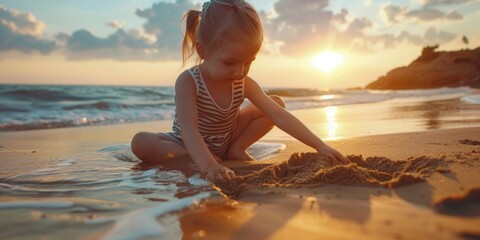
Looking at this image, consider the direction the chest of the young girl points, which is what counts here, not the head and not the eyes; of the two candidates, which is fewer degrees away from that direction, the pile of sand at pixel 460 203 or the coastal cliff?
the pile of sand

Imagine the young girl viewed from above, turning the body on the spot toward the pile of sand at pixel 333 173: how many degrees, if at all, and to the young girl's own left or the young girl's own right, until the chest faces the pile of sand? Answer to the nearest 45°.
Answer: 0° — they already face it

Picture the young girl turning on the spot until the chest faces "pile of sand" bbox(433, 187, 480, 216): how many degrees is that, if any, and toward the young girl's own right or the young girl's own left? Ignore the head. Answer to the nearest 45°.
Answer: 0° — they already face it

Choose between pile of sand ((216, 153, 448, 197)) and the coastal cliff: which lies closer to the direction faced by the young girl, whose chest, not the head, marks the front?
the pile of sand

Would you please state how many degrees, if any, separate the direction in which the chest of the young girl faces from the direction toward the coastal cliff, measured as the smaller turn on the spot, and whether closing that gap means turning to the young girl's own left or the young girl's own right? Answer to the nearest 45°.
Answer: approximately 90° to the young girl's own left

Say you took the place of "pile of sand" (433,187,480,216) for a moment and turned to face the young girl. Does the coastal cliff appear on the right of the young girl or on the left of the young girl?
right

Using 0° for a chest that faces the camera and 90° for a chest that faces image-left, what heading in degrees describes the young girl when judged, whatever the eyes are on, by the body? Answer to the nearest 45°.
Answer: approximately 315°
